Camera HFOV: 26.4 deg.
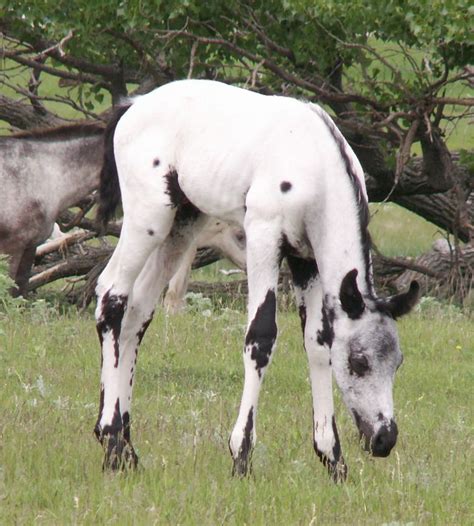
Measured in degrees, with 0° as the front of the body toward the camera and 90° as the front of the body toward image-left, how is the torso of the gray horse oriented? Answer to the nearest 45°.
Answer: approximately 270°

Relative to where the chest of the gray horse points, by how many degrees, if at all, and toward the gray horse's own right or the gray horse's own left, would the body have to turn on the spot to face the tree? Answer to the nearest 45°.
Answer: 0° — it already faces it
